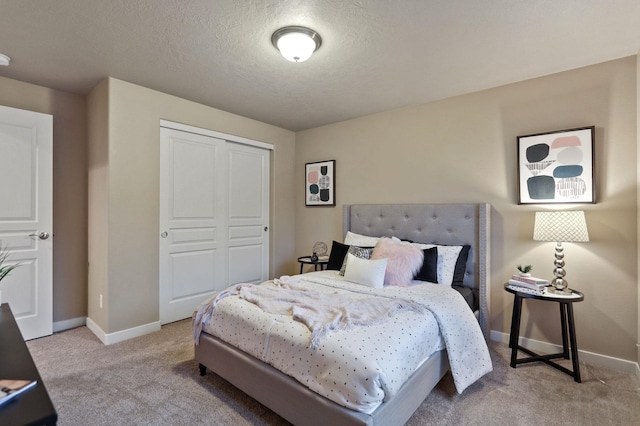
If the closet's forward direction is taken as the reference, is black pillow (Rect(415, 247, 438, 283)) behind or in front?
in front

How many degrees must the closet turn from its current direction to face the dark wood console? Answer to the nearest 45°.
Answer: approximately 45° to its right

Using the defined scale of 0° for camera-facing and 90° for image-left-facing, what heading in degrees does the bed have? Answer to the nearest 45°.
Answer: approximately 45°

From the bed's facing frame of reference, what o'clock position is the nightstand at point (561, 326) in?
The nightstand is roughly at 7 o'clock from the bed.

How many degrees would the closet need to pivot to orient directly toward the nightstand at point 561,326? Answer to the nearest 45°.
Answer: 0° — it already faces it

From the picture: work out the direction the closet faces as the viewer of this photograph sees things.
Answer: facing the viewer and to the right of the viewer

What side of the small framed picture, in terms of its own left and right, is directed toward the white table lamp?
left

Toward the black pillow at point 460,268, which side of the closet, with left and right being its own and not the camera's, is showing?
front

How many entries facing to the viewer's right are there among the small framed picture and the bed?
0

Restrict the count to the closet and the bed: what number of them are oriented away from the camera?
0

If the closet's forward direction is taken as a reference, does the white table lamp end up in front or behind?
in front

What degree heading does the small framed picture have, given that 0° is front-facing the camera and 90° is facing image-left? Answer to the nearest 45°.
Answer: approximately 45°

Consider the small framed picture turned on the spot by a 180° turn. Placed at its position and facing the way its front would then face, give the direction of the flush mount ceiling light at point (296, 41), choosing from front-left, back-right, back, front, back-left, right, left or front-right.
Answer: back-right

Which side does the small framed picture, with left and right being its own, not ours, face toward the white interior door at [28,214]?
front

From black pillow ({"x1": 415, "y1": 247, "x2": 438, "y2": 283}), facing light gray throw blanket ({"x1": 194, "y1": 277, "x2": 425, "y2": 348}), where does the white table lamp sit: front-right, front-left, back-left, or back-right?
back-left
